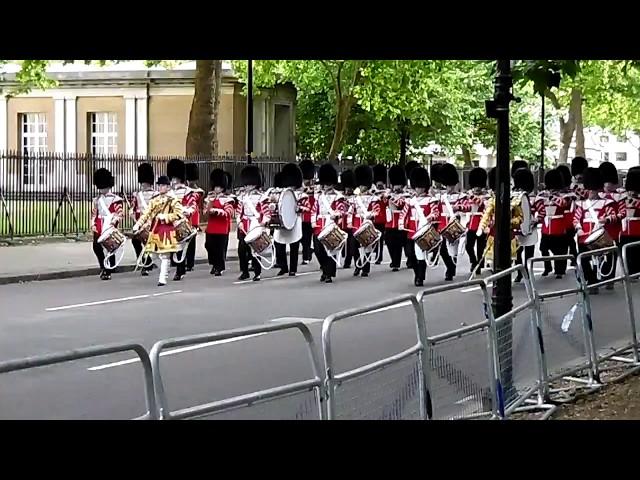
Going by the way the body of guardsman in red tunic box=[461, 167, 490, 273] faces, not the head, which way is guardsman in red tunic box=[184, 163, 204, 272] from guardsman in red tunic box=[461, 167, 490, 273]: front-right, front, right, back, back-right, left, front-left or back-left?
front-right

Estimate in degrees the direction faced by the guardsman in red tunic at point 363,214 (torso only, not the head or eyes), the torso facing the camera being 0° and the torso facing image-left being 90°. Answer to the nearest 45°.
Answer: approximately 45°

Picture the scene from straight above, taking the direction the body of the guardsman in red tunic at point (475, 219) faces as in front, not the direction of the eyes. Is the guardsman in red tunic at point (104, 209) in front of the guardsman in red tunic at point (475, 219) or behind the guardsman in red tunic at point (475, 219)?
in front

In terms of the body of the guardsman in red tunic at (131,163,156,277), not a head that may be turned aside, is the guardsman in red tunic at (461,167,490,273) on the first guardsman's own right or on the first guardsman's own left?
on the first guardsman's own left

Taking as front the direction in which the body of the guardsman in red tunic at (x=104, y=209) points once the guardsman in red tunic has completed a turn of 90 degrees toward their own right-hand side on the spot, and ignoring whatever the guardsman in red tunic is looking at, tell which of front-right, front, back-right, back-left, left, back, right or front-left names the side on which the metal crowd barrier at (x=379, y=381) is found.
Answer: back-left

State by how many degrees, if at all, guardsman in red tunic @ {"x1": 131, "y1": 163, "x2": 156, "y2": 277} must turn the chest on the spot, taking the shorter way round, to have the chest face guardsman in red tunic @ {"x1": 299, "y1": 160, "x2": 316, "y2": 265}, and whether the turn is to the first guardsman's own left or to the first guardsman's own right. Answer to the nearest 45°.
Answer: approximately 135° to the first guardsman's own left

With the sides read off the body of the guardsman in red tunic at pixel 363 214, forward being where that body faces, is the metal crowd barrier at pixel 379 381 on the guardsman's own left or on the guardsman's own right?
on the guardsman's own left

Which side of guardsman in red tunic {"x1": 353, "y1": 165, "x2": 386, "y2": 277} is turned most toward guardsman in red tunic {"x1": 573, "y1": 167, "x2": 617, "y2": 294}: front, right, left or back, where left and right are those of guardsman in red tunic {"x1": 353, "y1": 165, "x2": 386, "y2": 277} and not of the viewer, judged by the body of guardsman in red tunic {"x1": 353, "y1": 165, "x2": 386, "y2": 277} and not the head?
left

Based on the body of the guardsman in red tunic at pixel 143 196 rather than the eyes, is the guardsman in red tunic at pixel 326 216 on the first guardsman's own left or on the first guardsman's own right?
on the first guardsman's own left

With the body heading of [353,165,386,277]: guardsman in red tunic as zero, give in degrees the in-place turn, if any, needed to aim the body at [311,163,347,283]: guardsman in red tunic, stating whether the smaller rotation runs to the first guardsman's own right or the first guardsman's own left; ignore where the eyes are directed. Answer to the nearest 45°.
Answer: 0° — they already face them

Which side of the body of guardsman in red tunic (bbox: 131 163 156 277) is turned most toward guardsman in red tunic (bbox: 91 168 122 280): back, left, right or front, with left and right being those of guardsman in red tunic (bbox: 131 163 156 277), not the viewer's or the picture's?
front

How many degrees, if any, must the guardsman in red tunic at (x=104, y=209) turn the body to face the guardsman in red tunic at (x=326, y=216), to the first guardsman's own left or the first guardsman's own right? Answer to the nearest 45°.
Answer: approximately 135° to the first guardsman's own left
